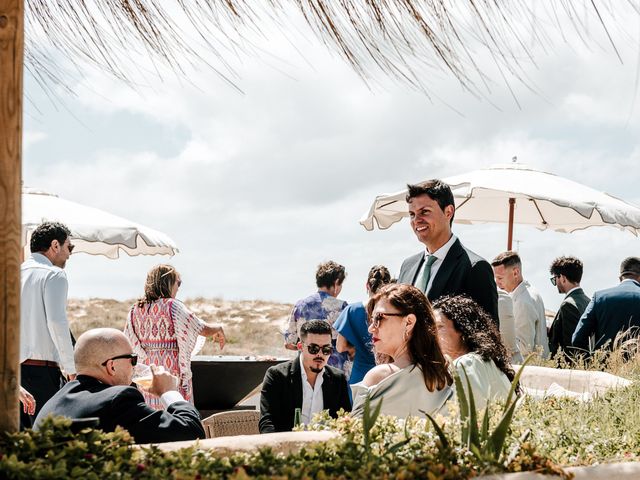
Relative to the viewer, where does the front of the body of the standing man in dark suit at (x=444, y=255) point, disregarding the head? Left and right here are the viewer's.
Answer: facing the viewer and to the left of the viewer

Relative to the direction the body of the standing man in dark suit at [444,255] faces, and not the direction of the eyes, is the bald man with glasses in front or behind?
in front

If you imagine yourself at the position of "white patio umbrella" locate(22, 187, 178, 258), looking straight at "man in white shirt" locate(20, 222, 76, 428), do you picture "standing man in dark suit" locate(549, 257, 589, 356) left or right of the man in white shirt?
left

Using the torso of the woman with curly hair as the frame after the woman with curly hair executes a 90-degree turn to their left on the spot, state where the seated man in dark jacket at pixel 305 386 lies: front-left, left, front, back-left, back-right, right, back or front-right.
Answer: back-right

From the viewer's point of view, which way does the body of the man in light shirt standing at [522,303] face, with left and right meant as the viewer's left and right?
facing to the left of the viewer

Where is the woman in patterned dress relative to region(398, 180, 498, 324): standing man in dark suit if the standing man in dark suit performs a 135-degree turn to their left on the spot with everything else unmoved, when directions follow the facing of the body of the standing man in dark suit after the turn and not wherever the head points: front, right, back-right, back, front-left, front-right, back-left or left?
back-left

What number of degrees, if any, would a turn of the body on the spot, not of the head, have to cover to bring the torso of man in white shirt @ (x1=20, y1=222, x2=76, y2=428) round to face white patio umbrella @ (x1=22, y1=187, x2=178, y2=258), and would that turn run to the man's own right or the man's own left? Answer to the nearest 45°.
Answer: approximately 45° to the man's own left

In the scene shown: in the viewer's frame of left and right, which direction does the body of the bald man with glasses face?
facing away from the viewer and to the right of the viewer

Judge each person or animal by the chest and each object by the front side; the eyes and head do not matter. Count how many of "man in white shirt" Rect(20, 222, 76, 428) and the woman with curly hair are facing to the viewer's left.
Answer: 1

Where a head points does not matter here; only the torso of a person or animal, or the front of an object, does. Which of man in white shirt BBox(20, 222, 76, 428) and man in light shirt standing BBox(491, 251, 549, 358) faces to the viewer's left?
the man in light shirt standing

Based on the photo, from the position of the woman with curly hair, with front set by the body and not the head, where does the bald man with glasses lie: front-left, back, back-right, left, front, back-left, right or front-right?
front-left

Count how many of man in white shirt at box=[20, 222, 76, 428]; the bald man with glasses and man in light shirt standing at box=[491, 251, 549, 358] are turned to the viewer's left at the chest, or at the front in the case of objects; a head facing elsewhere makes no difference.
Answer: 1

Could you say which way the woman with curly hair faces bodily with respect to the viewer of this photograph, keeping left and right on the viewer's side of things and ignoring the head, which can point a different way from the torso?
facing to the left of the viewer
